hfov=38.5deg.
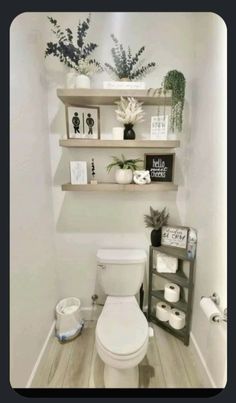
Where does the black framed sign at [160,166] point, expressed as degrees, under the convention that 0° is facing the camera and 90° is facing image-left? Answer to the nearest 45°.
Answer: approximately 0°

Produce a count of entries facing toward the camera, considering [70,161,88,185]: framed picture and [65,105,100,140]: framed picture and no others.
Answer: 2

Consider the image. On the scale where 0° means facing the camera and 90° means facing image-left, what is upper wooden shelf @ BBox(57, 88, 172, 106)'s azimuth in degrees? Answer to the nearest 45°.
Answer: approximately 0°
